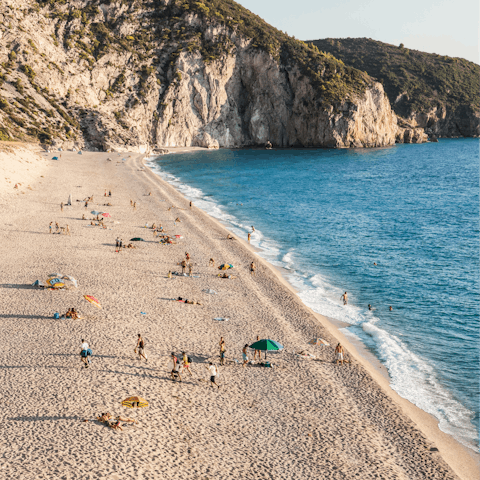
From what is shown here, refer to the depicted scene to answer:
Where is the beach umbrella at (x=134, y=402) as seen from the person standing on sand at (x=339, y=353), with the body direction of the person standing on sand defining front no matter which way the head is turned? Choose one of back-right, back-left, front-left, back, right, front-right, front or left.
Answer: back-left

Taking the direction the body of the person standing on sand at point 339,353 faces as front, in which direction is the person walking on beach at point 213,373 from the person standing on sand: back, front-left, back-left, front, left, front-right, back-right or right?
back-left

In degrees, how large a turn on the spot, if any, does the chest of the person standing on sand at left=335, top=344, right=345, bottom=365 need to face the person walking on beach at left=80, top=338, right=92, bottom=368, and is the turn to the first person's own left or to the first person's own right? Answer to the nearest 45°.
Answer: approximately 135° to the first person's own left

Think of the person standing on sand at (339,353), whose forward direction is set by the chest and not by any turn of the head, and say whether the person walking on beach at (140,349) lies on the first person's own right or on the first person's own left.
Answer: on the first person's own left

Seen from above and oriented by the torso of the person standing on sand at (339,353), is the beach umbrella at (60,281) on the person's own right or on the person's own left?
on the person's own left

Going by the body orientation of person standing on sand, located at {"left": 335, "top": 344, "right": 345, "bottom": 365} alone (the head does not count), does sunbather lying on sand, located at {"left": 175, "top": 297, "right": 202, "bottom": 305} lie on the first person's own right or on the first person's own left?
on the first person's own left
